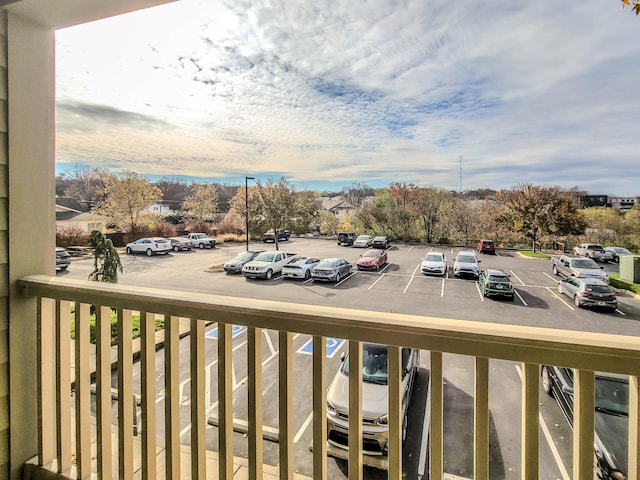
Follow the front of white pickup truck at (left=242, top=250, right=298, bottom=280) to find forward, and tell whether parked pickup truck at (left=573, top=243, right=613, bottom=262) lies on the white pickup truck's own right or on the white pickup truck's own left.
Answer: on the white pickup truck's own left

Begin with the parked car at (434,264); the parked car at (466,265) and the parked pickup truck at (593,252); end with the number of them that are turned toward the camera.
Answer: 2

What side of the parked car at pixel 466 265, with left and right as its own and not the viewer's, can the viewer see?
front

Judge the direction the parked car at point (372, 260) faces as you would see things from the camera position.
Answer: facing the viewer and to the left of the viewer

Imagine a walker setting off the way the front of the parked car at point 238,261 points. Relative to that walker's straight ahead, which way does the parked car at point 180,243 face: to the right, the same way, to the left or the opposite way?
to the left

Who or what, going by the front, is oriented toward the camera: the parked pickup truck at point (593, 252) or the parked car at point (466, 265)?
the parked car at point (466, 265)

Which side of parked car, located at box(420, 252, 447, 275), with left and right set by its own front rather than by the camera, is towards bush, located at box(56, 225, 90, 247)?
right

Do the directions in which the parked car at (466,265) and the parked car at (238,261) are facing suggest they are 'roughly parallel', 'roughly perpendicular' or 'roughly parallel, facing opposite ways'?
roughly parallel

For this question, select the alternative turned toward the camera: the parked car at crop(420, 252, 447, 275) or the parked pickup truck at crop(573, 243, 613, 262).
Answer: the parked car at crop(420, 252, 447, 275)

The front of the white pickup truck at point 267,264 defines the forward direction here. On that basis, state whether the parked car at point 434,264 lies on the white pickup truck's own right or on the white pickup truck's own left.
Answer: on the white pickup truck's own left

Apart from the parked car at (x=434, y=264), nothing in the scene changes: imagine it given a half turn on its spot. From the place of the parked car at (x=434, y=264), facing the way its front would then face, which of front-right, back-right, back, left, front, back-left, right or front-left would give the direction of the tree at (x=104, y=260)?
left

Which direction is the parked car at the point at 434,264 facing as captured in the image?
toward the camera

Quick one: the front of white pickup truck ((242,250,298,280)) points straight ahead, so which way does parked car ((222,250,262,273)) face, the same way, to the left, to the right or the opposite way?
the same way
